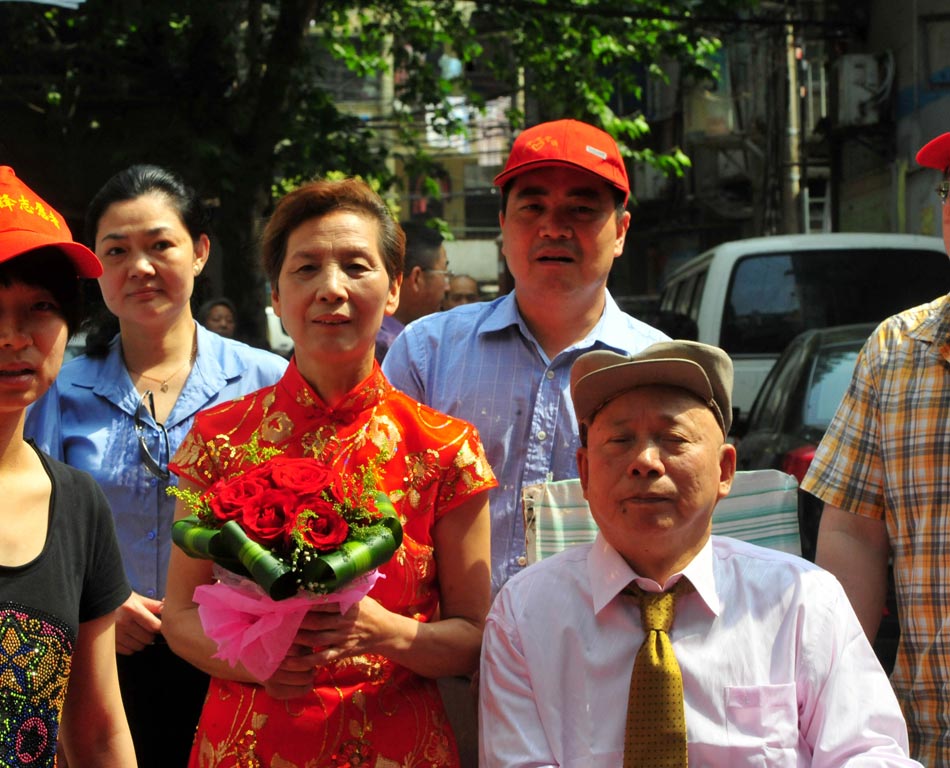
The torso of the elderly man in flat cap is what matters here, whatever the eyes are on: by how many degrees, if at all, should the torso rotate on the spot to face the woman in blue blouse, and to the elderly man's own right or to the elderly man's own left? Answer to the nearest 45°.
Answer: approximately 135° to the elderly man's own right

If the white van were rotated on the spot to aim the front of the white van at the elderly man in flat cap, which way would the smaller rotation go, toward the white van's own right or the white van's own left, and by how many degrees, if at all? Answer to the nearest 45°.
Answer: approximately 135° to the white van's own left

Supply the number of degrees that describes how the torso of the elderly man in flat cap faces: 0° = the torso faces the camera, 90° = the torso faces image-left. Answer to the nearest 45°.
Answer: approximately 0°

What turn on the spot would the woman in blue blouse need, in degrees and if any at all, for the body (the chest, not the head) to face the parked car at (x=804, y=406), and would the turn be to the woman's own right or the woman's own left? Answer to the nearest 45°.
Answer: approximately 135° to the woman's own left

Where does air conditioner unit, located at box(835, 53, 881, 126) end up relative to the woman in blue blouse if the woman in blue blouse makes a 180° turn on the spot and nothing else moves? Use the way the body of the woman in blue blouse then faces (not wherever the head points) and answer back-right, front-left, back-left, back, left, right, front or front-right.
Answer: front-right

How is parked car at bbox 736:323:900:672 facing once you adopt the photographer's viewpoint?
facing away from the viewer and to the left of the viewer

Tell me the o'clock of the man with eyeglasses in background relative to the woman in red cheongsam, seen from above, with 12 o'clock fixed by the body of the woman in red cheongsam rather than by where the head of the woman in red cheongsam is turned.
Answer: The man with eyeglasses in background is roughly at 6 o'clock from the woman in red cheongsam.

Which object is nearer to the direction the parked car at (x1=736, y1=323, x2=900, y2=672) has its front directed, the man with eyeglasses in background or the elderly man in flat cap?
the man with eyeglasses in background

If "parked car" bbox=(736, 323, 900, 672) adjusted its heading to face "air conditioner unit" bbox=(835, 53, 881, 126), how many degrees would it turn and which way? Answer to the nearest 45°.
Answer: approximately 45° to its right
